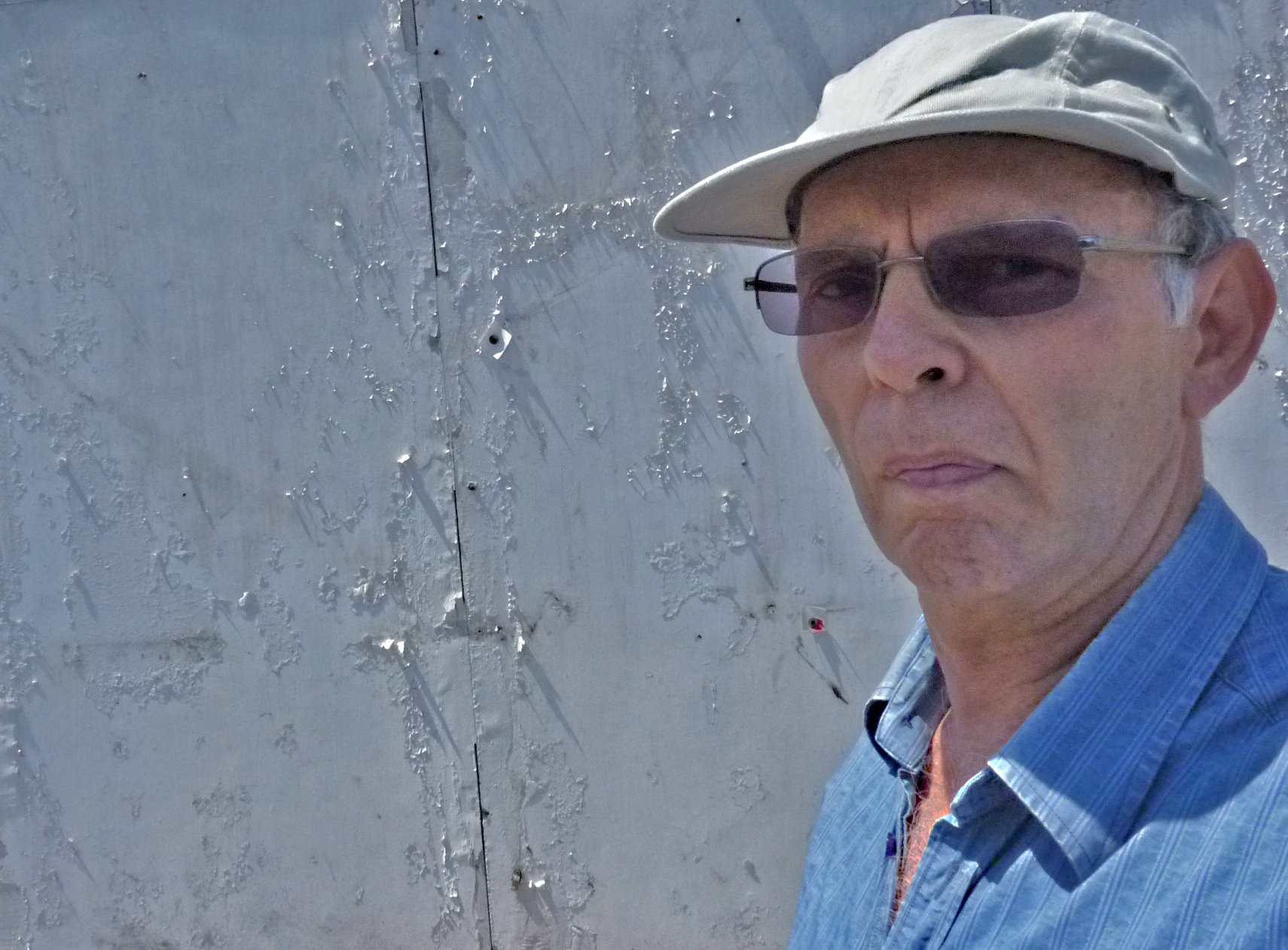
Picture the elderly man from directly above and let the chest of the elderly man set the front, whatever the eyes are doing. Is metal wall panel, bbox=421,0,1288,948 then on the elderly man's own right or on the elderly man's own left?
on the elderly man's own right

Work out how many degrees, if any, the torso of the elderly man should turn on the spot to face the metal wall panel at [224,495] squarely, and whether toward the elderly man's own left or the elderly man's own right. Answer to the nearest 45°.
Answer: approximately 90° to the elderly man's own right

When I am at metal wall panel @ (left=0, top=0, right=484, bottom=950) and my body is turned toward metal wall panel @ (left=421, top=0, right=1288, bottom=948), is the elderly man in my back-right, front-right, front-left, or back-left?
front-right

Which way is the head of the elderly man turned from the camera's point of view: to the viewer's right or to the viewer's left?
to the viewer's left

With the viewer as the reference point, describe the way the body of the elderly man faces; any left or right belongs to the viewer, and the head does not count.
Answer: facing the viewer and to the left of the viewer
